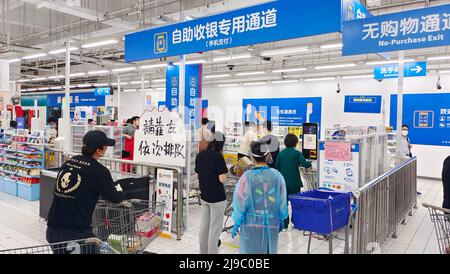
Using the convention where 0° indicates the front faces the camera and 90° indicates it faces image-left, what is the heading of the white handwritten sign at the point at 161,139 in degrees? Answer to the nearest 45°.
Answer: approximately 0°

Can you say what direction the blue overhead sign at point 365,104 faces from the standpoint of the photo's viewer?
facing the viewer

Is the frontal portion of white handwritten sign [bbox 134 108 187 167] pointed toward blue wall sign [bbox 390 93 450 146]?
no

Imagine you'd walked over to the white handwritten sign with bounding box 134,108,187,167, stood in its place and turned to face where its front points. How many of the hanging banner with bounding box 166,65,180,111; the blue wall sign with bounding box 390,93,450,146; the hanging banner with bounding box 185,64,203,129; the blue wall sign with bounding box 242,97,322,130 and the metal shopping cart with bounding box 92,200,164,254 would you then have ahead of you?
1

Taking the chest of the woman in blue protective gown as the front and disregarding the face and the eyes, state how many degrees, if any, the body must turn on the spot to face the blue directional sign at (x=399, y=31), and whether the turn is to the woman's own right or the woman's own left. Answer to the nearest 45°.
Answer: approximately 45° to the woman's own right

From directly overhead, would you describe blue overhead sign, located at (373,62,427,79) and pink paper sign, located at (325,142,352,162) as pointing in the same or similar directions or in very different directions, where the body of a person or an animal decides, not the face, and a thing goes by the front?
same or similar directions

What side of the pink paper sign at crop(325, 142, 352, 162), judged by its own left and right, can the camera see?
front

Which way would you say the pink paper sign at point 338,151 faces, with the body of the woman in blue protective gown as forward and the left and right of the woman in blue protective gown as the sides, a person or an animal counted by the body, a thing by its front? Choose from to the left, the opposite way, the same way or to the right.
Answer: the opposite way

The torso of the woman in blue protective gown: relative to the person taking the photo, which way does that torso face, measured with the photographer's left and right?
facing away from the viewer

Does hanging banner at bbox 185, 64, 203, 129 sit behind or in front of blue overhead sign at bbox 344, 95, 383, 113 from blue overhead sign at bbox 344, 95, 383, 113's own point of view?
in front
